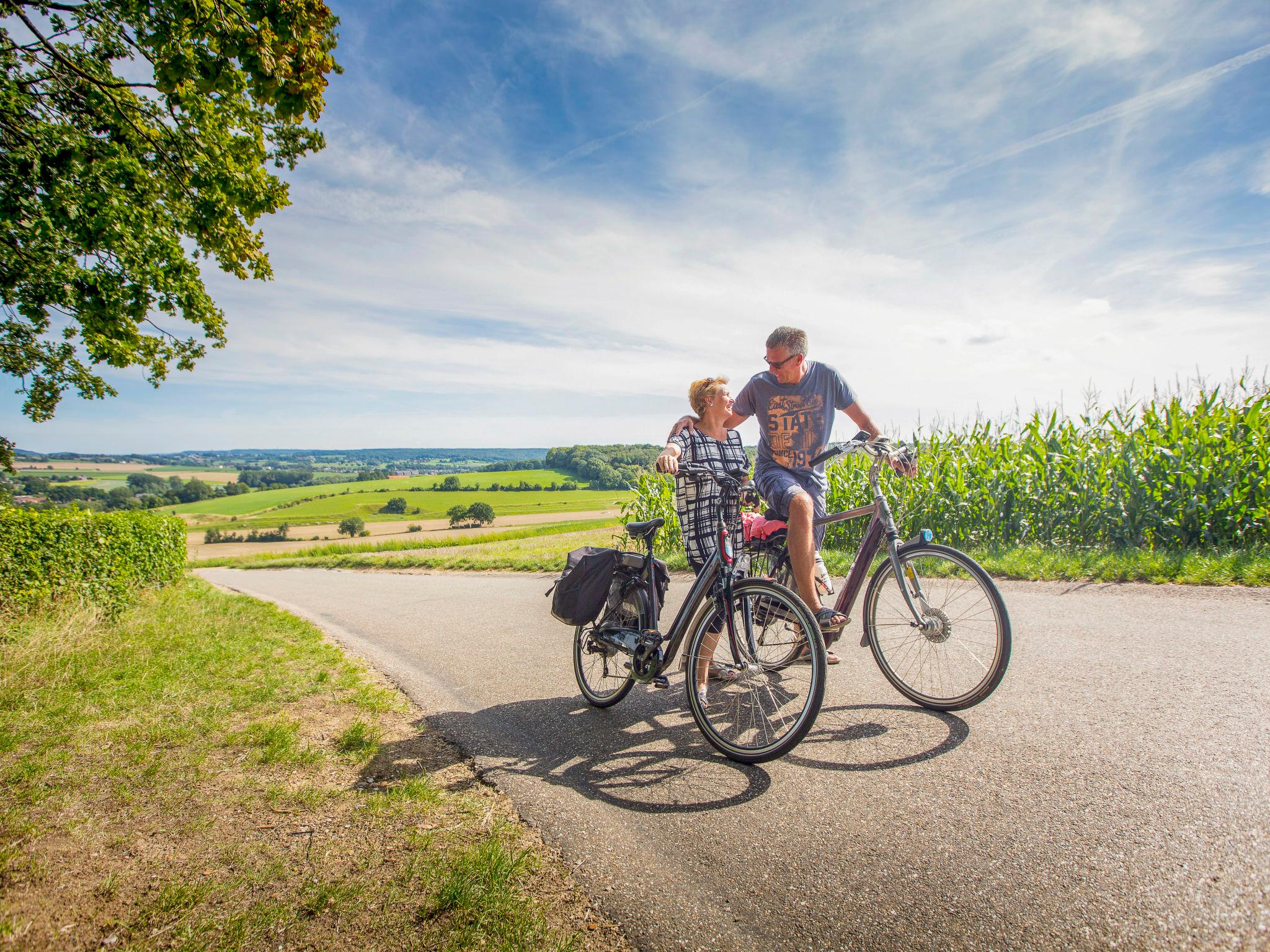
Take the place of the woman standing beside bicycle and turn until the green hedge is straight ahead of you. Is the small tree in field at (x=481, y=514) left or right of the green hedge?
right

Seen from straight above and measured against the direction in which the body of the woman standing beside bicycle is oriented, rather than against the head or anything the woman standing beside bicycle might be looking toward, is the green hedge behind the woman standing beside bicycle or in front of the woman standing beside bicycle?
behind

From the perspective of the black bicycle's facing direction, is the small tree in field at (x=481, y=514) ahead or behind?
behind

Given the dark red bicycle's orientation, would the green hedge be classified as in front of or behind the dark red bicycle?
behind

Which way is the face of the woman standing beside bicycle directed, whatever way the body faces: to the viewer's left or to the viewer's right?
to the viewer's right

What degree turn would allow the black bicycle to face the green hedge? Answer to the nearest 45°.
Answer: approximately 180°

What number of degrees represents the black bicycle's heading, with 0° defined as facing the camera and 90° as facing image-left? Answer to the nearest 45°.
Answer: approximately 315°
